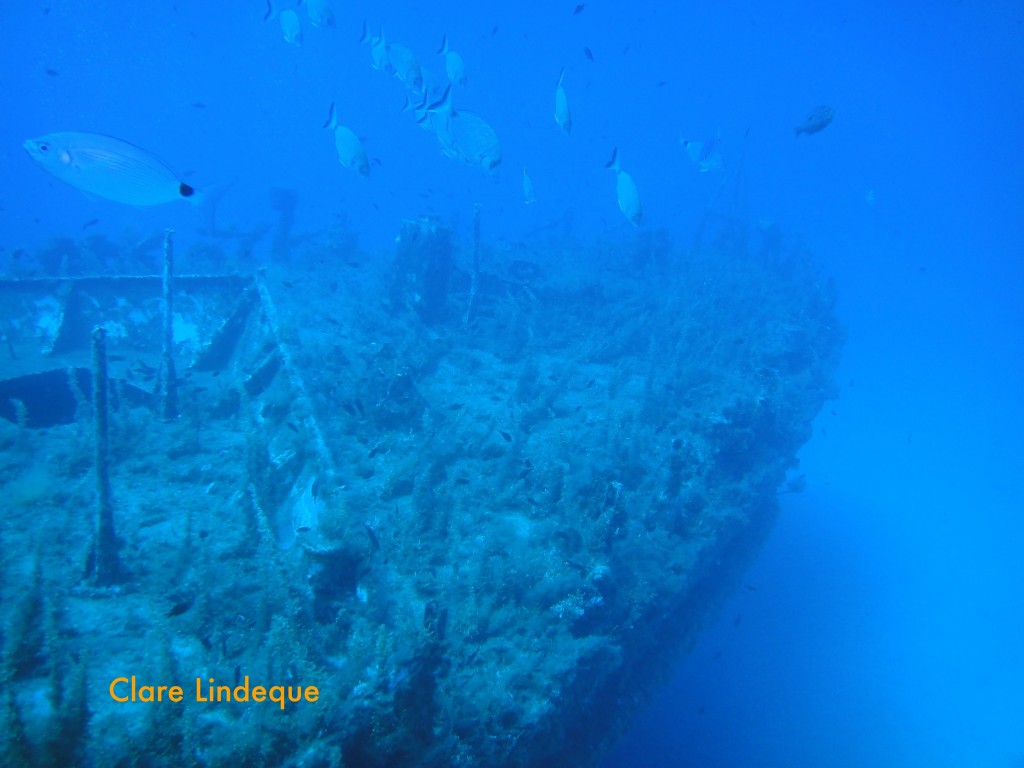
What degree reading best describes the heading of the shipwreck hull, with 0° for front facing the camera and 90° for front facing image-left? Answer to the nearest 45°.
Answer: approximately 270°

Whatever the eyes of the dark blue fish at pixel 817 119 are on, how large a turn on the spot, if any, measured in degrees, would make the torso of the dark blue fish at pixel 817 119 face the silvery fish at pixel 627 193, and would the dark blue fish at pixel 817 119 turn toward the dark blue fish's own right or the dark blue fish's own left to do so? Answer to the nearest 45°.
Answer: approximately 135° to the dark blue fish's own right

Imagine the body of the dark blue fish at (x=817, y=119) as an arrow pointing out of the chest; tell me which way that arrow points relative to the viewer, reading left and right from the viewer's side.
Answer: facing to the right of the viewer

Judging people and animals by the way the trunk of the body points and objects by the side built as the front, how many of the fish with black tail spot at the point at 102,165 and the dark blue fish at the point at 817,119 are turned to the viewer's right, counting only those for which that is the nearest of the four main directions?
1

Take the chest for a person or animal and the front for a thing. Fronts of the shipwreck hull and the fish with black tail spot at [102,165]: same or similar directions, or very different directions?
very different directions

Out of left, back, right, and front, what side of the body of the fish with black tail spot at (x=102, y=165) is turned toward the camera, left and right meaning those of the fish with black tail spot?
left

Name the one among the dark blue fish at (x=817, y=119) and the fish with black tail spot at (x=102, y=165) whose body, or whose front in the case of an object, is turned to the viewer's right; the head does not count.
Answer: the dark blue fish
